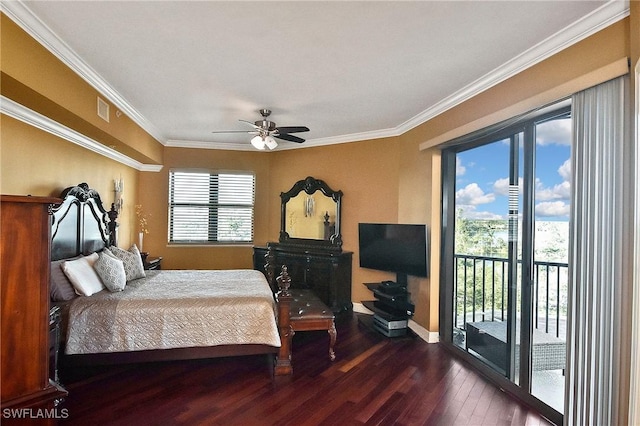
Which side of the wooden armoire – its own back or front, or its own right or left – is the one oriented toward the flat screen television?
front

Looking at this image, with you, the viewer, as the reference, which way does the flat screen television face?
facing the viewer and to the left of the viewer

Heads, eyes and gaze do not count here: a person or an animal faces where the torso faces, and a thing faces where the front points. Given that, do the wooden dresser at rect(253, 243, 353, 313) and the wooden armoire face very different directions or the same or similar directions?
very different directions

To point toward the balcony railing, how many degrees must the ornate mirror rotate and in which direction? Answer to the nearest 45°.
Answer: approximately 90° to its left

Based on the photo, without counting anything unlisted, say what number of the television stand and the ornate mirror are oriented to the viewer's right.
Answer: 0

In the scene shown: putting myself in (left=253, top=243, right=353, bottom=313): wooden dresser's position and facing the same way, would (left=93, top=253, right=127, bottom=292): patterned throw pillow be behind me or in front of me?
in front

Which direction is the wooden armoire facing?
to the viewer's right

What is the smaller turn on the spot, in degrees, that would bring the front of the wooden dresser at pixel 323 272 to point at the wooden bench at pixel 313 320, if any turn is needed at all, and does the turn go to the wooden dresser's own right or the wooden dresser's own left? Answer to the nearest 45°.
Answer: approximately 45° to the wooden dresser's own left
